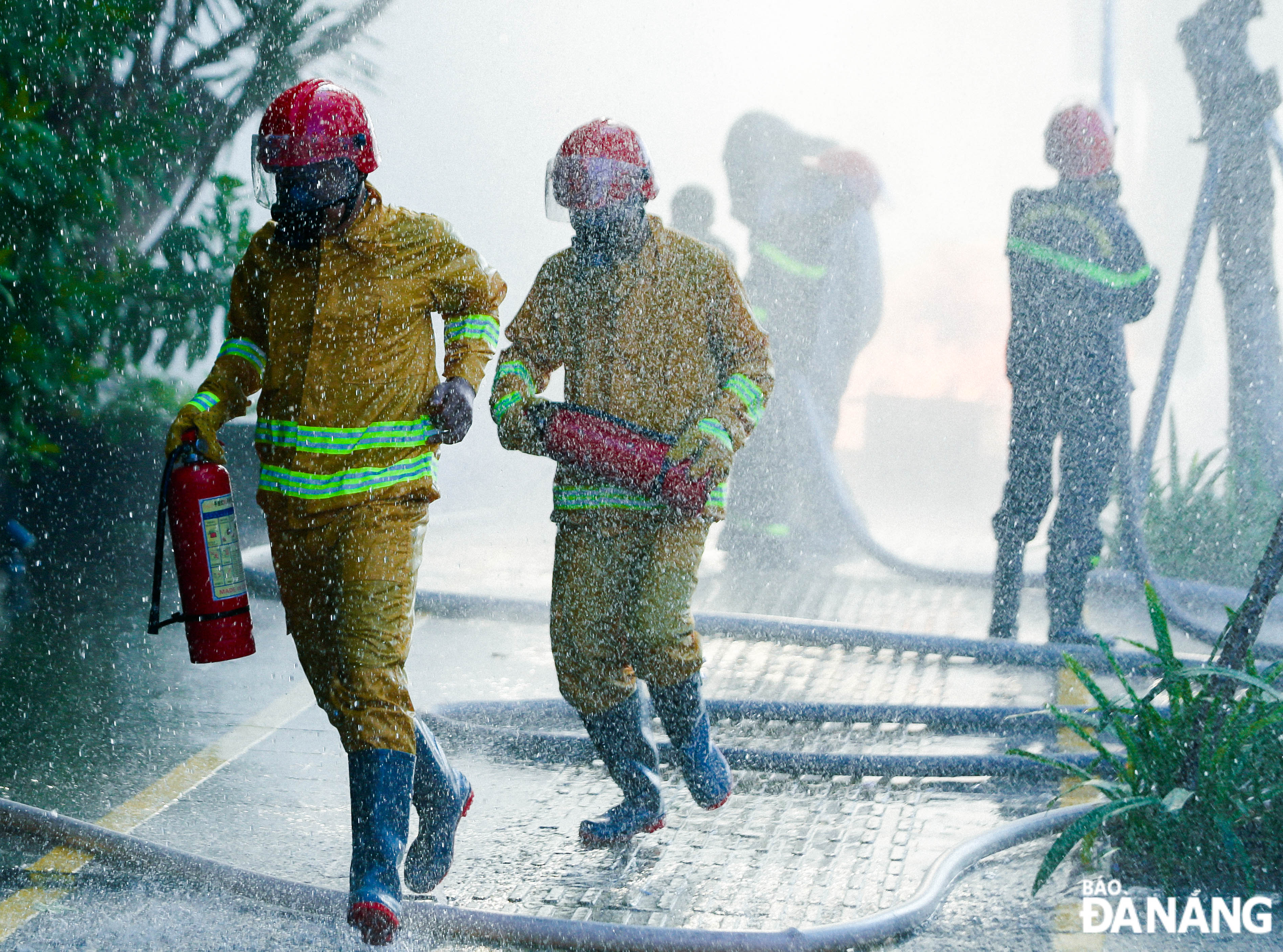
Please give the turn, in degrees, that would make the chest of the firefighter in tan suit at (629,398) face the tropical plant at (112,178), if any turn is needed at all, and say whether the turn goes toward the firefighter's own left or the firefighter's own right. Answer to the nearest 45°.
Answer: approximately 90° to the firefighter's own right

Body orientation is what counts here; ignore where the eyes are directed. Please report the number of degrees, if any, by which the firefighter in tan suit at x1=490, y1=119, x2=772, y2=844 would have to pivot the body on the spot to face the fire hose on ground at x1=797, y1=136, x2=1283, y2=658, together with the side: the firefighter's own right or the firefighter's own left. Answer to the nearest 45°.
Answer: approximately 180°

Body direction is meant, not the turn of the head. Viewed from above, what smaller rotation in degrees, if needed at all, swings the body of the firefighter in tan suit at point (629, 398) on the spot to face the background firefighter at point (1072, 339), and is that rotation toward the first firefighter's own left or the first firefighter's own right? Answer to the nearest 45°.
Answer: approximately 180°

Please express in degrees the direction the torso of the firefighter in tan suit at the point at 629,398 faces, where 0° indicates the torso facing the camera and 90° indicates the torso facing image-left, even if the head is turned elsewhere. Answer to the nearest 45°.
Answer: approximately 45°

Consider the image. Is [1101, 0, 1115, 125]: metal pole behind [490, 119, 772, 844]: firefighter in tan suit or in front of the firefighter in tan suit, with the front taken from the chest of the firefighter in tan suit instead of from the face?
behind

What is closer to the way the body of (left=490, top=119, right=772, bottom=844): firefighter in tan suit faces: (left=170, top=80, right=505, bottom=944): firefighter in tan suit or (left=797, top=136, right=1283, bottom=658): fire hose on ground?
the firefighter in tan suit

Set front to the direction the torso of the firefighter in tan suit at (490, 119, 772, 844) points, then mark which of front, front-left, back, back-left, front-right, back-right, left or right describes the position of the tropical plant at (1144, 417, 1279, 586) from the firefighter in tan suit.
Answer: back
